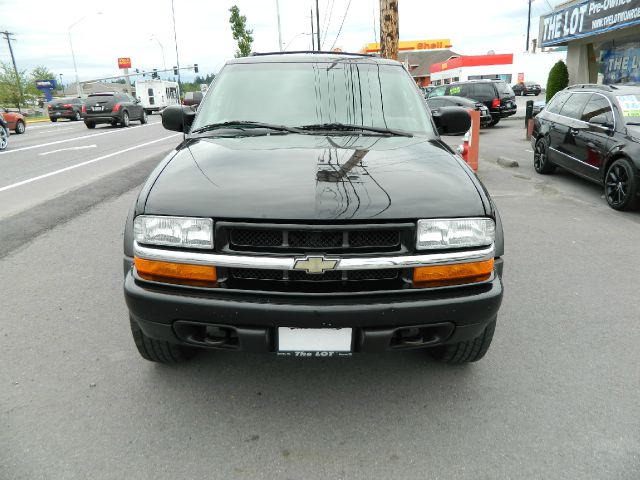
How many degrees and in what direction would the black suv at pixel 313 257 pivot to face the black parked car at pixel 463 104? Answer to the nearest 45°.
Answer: approximately 180°

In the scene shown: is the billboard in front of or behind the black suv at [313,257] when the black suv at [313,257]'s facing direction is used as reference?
behind

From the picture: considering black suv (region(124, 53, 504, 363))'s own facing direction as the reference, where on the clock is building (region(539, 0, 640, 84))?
The building is roughly at 7 o'clock from the black suv.

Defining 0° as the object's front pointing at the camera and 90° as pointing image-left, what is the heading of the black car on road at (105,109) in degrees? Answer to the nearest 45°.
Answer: approximately 225°

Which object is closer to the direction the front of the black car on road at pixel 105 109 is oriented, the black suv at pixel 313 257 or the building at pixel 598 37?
the building

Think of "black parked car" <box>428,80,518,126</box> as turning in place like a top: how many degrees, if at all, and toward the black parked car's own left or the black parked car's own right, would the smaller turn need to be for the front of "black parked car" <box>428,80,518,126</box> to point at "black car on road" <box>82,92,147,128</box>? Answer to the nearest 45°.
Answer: approximately 45° to the black parked car's own left

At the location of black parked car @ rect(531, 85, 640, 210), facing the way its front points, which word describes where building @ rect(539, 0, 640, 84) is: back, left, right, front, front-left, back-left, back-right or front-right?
back-left

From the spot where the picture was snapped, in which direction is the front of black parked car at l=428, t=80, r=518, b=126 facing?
facing away from the viewer and to the left of the viewer

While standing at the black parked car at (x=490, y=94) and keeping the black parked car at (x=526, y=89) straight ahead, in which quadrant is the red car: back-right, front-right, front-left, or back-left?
back-left
